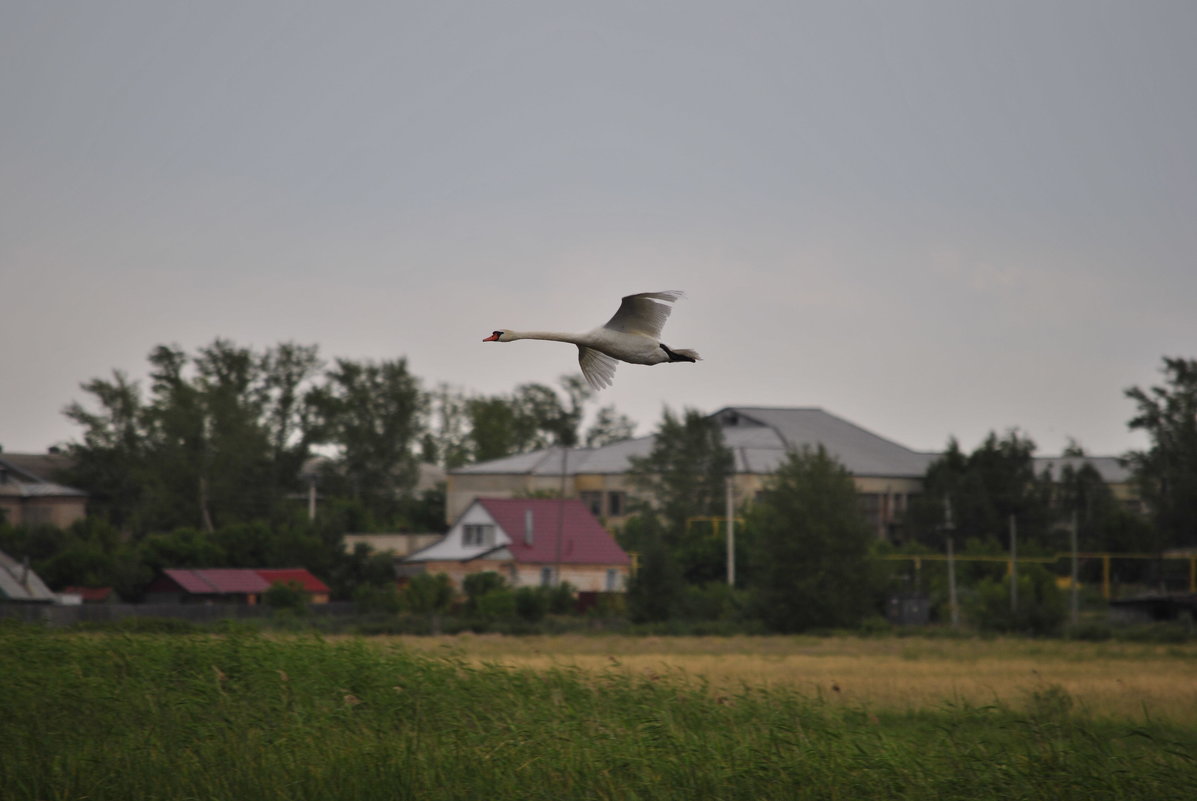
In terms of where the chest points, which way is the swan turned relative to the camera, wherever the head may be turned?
to the viewer's left
